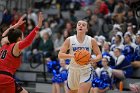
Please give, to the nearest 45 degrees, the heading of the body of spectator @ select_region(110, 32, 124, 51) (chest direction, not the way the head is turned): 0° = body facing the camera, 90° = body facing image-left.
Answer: approximately 45°

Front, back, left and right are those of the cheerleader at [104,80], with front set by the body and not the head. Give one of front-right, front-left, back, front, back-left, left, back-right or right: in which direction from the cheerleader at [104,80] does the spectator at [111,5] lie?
back-right

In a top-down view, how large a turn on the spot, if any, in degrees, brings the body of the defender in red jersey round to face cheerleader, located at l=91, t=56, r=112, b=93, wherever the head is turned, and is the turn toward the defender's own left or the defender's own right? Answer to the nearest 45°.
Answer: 0° — they already face them

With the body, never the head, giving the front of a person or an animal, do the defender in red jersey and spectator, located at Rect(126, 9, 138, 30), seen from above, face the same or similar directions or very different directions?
very different directions
